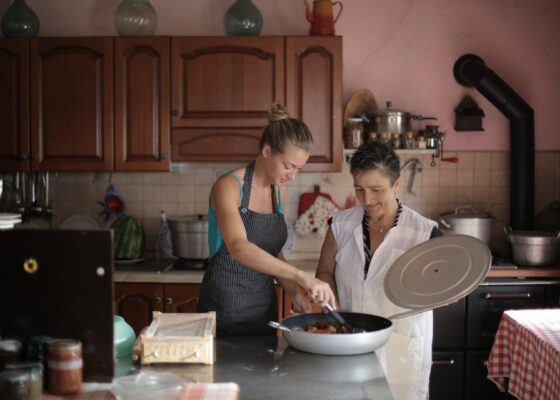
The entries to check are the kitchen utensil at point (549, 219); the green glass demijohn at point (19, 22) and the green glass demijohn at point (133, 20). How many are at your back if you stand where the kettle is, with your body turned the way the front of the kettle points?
1

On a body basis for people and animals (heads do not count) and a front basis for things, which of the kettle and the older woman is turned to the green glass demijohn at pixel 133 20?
the kettle

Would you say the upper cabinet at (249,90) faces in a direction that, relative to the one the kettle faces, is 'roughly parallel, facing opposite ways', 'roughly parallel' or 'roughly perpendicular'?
roughly perpendicular

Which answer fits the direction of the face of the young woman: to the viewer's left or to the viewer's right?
to the viewer's right

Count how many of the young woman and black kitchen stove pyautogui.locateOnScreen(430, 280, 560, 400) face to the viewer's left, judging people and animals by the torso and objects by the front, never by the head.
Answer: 0

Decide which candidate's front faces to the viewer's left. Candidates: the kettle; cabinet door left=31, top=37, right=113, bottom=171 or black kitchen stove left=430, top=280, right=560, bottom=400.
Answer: the kettle

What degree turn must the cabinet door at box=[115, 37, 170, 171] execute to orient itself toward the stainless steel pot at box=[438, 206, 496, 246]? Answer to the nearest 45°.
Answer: approximately 90° to its left

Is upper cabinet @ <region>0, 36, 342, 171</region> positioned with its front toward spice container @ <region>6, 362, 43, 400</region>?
yes

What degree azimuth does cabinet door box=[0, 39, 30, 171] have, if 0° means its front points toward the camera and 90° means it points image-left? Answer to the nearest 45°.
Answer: approximately 0°

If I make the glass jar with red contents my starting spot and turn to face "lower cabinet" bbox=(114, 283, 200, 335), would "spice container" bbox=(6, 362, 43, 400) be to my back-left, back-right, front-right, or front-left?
back-left

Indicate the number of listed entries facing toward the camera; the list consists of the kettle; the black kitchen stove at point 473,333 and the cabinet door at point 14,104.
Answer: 2

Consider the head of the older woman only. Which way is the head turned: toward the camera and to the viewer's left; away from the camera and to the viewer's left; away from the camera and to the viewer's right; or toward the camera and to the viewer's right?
toward the camera and to the viewer's left
